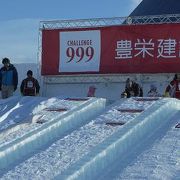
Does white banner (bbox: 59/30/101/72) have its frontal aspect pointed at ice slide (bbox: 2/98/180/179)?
yes

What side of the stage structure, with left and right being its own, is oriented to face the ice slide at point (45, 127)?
front

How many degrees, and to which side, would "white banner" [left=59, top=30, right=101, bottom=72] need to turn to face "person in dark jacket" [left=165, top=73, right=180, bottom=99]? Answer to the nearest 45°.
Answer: approximately 45° to its left

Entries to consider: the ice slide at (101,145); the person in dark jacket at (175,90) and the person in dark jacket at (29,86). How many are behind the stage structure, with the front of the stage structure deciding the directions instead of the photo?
0

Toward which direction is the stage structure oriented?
toward the camera

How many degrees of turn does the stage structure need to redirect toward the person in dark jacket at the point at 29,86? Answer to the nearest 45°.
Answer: approximately 45° to its right

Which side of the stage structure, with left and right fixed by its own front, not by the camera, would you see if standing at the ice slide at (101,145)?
front

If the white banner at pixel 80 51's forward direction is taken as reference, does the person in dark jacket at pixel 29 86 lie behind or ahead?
ahead
